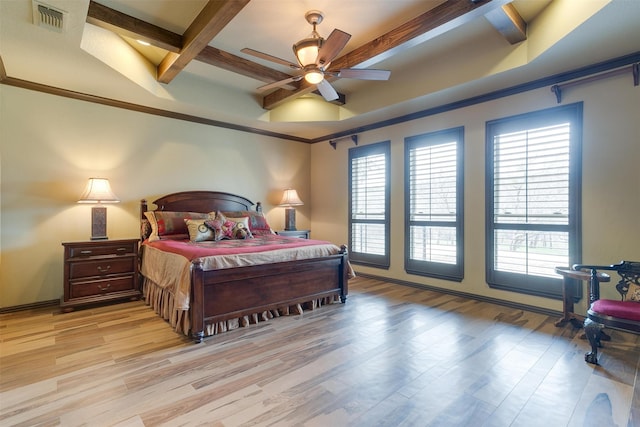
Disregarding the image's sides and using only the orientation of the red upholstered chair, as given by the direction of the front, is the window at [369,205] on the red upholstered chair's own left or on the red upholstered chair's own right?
on the red upholstered chair's own right

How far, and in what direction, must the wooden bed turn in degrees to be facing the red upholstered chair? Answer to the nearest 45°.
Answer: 0° — it already faces it

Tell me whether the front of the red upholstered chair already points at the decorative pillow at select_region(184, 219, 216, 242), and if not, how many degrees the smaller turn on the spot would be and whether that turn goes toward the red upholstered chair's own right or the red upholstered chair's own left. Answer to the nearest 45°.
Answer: approximately 45° to the red upholstered chair's own right

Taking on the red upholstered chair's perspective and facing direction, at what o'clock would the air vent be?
The air vent is roughly at 12 o'clock from the red upholstered chair.

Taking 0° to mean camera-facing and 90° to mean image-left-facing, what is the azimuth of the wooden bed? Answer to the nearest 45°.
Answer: approximately 315°

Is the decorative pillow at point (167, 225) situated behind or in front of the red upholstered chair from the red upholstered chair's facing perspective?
in front

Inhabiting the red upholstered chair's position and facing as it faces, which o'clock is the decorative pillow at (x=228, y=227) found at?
The decorative pillow is roughly at 1 o'clock from the red upholstered chair.

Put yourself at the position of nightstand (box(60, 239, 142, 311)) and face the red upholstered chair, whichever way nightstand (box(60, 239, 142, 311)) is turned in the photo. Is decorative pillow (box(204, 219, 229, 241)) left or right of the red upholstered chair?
left
